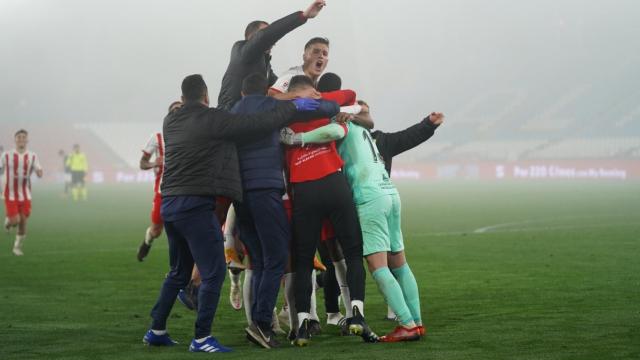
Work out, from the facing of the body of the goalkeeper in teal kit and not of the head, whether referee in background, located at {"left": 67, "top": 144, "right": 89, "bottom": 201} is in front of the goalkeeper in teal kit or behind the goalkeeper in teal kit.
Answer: in front

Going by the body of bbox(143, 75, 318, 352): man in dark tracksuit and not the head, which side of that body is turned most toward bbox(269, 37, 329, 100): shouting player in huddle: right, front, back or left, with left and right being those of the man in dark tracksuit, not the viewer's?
front

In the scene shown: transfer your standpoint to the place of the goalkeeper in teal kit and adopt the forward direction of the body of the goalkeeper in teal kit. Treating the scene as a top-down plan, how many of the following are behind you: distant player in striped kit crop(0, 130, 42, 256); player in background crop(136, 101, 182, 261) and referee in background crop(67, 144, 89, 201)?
0

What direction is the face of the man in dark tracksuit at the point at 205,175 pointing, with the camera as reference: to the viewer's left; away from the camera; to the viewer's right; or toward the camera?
away from the camera

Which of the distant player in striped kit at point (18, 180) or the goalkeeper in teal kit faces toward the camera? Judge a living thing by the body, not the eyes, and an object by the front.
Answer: the distant player in striped kit

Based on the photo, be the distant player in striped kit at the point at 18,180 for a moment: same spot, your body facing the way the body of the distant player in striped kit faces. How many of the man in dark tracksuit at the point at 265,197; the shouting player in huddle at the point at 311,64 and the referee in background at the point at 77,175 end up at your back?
1

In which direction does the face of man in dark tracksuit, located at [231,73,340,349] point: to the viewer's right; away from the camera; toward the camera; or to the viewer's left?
away from the camera

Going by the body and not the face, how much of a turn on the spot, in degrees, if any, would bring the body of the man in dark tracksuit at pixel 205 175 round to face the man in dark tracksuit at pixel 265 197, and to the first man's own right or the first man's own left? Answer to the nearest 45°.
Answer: approximately 45° to the first man's own right

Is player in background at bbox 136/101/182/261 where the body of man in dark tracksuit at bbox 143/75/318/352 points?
no

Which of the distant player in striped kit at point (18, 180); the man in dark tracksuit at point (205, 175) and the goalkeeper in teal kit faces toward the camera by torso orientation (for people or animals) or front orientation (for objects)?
the distant player in striped kit

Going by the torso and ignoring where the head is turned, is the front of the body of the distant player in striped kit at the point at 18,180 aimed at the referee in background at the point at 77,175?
no

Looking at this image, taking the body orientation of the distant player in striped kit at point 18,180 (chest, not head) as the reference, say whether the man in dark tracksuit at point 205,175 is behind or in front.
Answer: in front

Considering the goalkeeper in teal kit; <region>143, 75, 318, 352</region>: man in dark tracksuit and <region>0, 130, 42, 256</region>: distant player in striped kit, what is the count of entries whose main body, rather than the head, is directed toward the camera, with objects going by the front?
1

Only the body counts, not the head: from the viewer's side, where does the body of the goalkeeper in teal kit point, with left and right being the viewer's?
facing away from the viewer and to the left of the viewer

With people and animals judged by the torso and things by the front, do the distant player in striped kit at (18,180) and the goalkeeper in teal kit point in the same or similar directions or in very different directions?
very different directions

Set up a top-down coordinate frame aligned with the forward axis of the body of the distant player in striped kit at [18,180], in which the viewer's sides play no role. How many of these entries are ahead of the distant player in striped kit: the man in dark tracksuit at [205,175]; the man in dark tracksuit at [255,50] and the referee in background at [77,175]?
2

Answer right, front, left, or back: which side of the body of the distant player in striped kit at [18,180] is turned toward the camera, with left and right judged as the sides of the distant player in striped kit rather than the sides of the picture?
front

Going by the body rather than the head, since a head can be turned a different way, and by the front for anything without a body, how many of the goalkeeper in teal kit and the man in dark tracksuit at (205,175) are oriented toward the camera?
0

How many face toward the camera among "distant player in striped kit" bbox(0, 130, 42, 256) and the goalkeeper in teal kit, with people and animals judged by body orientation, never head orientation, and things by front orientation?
1

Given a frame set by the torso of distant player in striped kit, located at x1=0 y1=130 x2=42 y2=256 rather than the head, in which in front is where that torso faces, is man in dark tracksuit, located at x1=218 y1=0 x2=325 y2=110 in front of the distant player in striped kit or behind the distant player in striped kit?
in front
